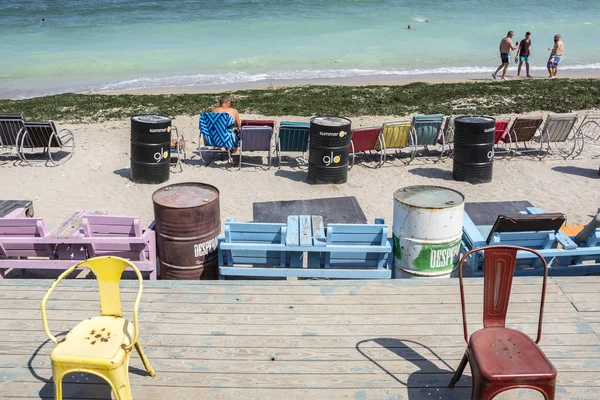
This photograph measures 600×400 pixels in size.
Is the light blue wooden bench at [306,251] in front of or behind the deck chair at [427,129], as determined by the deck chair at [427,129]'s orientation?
behind

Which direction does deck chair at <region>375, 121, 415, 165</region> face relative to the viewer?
away from the camera

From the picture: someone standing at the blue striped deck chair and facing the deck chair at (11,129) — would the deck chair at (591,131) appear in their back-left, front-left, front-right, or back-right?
back-right

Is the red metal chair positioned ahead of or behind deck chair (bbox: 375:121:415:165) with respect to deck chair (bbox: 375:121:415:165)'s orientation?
behind

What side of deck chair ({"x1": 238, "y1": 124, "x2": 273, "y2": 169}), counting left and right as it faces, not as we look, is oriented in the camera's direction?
back

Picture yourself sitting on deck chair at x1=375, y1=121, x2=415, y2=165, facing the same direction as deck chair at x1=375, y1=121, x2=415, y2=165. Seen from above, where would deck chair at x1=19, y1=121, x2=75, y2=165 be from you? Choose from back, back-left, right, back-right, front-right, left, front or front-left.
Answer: left

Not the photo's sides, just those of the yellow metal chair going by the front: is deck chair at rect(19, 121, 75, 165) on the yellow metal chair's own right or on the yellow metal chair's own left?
on the yellow metal chair's own right

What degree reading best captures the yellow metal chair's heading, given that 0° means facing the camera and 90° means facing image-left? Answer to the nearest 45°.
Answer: approximately 45°

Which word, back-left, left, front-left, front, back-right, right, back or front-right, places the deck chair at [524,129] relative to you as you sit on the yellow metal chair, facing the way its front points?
back

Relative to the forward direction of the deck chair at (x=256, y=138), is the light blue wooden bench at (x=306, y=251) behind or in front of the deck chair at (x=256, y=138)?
behind
